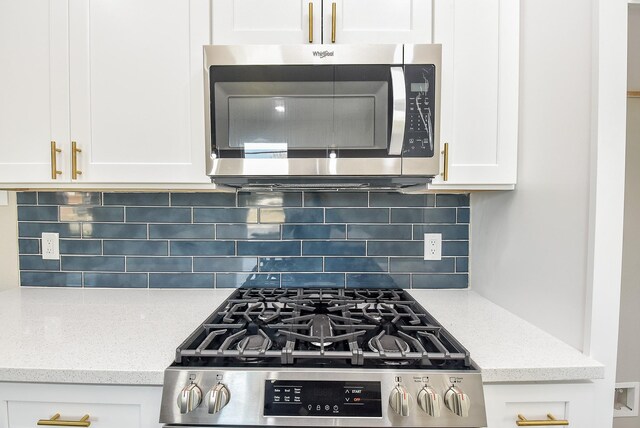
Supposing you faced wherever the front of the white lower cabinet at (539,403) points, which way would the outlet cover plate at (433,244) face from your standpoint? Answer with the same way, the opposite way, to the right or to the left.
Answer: the same way

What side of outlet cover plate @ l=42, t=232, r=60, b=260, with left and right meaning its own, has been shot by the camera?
front

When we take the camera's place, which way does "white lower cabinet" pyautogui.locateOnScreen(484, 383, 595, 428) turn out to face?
facing the viewer

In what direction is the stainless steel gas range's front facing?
toward the camera

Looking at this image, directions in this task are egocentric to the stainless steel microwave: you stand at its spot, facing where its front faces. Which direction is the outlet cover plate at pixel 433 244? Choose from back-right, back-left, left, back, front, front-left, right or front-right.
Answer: back-left

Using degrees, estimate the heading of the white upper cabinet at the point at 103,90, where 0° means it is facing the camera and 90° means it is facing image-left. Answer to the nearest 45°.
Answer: approximately 0°

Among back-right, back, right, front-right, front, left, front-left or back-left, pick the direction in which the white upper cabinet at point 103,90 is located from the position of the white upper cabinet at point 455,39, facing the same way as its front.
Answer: right

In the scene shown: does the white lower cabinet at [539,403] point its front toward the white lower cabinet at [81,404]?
no

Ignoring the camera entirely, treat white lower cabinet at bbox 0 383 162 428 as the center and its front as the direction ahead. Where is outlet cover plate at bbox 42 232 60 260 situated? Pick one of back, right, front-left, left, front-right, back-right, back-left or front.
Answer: back

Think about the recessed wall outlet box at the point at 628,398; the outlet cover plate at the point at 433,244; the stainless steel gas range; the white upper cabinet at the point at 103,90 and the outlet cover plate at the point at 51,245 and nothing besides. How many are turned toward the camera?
5
